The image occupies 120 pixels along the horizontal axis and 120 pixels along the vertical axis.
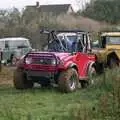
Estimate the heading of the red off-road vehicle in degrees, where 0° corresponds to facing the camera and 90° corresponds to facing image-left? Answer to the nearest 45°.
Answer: approximately 45°

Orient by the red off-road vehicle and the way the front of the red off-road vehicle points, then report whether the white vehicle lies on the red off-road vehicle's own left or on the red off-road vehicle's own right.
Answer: on the red off-road vehicle's own right
